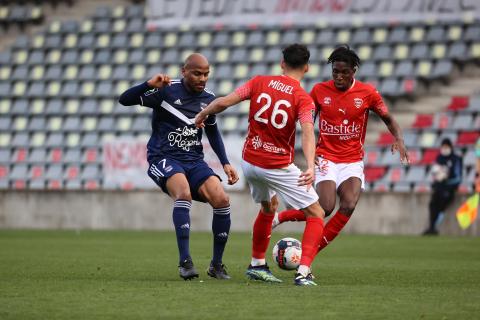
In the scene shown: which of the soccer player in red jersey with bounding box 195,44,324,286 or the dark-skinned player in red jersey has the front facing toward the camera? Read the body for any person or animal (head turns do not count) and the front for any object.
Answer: the dark-skinned player in red jersey

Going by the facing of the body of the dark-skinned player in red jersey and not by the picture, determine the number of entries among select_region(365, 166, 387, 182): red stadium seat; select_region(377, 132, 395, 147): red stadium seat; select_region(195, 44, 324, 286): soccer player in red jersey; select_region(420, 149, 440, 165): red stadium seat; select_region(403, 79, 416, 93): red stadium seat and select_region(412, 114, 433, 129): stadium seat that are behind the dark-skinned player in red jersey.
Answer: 5

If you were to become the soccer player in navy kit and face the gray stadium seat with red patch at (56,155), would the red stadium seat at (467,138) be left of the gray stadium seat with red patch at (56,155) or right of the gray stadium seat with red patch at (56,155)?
right

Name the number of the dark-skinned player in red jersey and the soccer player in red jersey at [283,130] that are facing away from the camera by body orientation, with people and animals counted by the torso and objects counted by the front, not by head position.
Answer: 1

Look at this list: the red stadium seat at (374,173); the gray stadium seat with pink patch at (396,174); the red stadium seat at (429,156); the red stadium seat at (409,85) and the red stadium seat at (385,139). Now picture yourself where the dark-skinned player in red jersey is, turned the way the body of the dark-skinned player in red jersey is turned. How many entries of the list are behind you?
5

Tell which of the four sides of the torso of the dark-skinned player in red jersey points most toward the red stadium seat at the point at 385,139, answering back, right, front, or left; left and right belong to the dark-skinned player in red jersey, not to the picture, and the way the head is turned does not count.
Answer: back

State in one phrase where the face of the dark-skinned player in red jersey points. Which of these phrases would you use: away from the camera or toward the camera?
toward the camera

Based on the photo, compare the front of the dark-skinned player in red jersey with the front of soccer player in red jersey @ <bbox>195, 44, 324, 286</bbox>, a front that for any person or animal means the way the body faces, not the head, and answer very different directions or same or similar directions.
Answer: very different directions

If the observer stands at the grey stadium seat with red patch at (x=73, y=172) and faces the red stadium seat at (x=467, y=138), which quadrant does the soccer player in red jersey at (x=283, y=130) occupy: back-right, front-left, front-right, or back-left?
front-right

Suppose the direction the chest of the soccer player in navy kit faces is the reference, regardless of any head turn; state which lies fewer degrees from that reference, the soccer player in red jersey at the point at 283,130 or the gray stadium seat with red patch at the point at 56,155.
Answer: the soccer player in red jersey

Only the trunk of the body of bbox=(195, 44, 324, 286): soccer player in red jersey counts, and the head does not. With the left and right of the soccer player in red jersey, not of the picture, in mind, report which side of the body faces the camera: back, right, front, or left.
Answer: back

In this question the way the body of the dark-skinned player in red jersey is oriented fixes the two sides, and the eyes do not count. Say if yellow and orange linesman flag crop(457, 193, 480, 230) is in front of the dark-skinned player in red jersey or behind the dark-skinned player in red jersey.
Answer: behind

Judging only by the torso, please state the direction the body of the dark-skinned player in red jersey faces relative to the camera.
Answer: toward the camera
